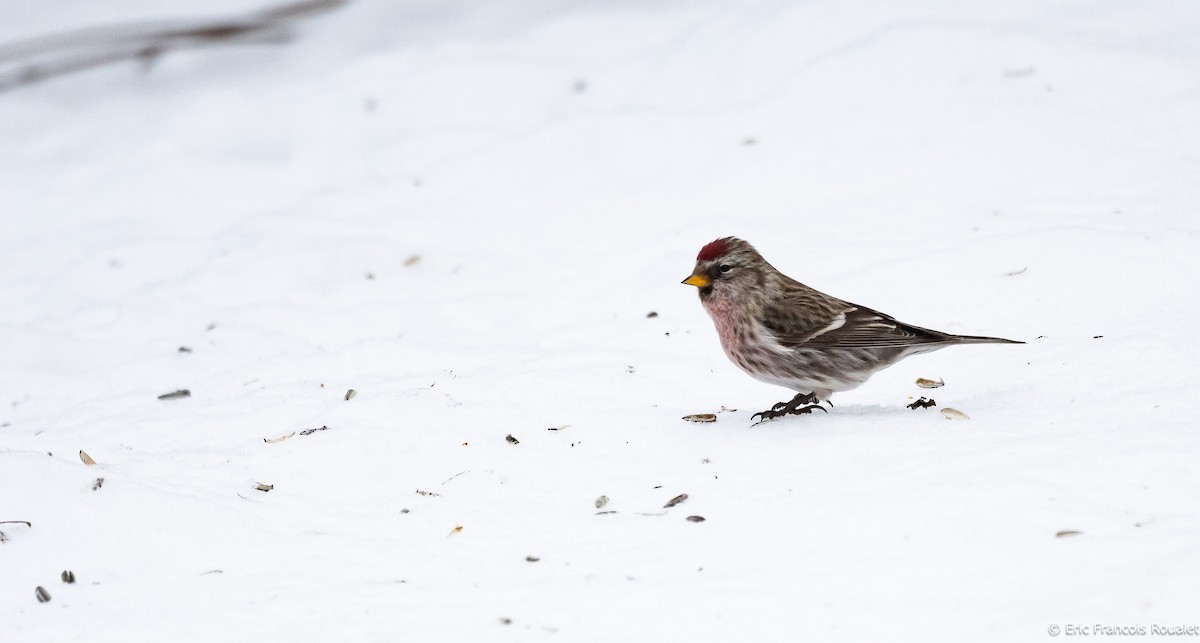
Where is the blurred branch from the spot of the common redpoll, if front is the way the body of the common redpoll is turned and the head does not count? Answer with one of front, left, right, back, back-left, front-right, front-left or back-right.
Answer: front-right

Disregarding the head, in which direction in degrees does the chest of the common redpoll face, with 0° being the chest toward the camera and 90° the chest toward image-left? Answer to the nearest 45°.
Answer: approximately 90°
